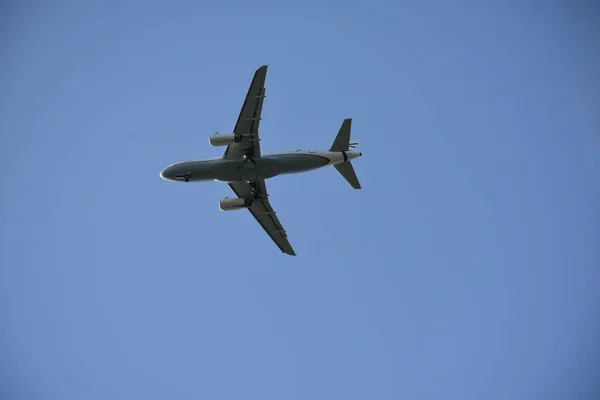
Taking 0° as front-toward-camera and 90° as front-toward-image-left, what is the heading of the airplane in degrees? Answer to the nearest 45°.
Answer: approximately 90°
